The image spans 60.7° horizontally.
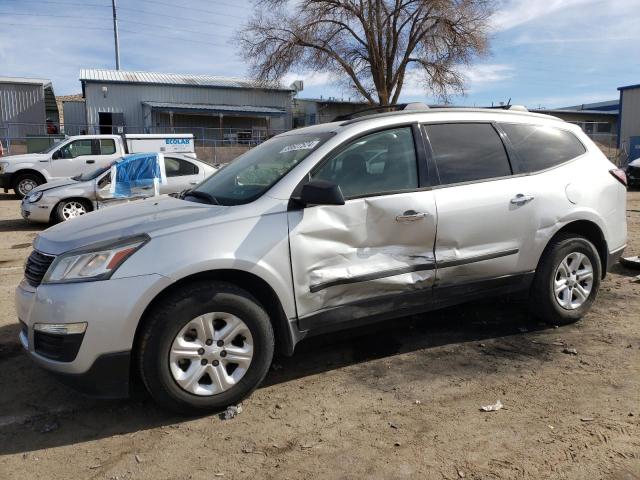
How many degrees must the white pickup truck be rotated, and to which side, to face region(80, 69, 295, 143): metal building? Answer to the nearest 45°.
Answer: approximately 90° to its right

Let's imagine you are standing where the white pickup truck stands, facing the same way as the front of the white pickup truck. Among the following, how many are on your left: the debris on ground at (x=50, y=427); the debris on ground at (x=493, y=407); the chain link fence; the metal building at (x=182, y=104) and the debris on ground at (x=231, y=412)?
3

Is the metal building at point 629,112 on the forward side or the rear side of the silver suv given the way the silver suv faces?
on the rear side

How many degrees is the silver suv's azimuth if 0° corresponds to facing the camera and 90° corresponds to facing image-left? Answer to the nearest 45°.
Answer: approximately 45°

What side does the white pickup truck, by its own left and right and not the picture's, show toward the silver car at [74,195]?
left

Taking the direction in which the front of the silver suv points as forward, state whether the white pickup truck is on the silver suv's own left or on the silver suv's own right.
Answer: on the silver suv's own right

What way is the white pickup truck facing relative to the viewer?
to the viewer's left

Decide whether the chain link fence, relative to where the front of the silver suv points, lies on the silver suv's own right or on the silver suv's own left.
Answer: on the silver suv's own right

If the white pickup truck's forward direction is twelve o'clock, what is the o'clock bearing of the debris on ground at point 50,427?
The debris on ground is roughly at 9 o'clock from the white pickup truck.
